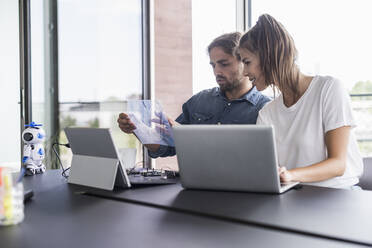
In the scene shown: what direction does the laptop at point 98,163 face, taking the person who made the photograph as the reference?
facing away from the viewer and to the right of the viewer

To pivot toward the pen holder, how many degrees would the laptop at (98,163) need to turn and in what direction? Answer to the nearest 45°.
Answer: approximately 135° to its right

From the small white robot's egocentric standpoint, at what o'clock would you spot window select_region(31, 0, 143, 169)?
The window is roughly at 5 o'clock from the small white robot.

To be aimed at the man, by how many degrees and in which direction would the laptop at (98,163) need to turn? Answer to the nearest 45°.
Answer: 0° — it already faces them

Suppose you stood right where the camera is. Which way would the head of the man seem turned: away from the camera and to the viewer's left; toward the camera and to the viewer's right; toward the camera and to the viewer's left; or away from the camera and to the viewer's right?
toward the camera and to the viewer's left

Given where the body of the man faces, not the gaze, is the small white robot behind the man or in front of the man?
in front

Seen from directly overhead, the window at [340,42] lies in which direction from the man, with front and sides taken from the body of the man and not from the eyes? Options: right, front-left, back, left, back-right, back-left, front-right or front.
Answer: back

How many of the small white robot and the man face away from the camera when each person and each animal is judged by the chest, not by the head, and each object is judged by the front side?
0

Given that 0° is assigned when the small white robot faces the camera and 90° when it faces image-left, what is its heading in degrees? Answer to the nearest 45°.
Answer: approximately 45°

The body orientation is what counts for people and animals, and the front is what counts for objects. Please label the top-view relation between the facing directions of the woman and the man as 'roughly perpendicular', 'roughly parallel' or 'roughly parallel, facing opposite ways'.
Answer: roughly parallel

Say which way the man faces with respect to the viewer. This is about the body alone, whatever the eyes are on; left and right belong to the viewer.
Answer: facing the viewer and to the left of the viewer

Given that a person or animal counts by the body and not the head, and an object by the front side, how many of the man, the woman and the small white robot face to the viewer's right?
0

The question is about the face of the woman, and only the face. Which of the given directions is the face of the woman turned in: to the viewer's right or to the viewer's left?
to the viewer's left

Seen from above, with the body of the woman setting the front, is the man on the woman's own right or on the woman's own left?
on the woman's own right

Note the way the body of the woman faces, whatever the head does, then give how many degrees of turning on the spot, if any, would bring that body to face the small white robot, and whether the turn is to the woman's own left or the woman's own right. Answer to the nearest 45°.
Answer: approximately 45° to the woman's own right

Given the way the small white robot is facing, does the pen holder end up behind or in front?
in front
